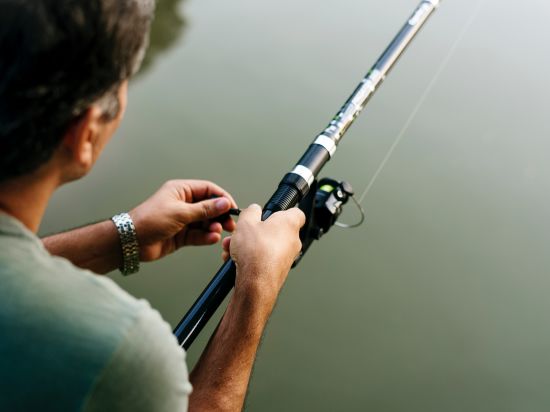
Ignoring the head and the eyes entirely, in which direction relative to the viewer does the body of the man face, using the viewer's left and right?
facing away from the viewer and to the right of the viewer

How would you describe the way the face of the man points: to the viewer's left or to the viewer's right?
to the viewer's right
